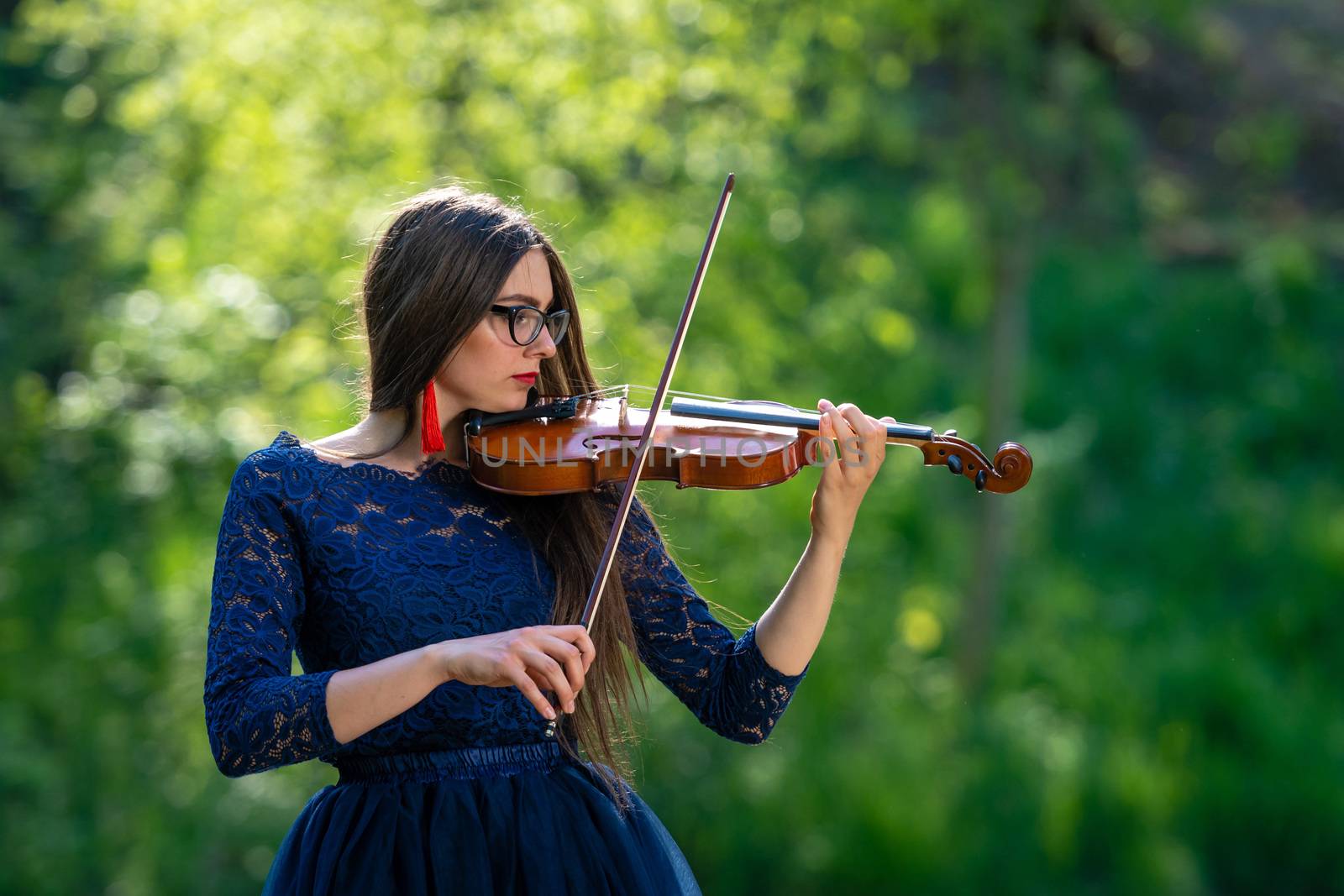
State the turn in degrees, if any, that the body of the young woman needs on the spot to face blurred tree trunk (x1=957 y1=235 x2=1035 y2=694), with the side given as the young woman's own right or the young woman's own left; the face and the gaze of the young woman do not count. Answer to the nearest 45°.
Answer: approximately 90° to the young woman's own left

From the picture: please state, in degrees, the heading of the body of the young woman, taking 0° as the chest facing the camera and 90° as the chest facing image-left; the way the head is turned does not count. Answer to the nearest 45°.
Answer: approximately 315°
